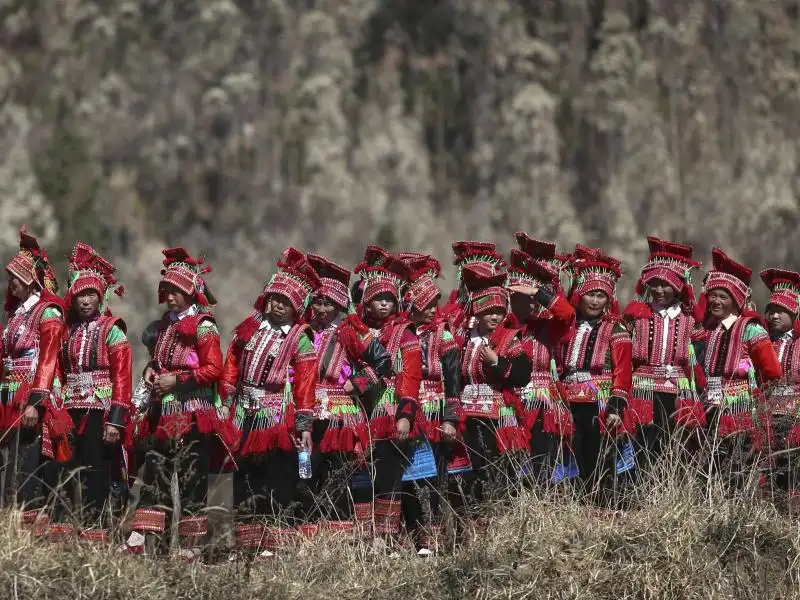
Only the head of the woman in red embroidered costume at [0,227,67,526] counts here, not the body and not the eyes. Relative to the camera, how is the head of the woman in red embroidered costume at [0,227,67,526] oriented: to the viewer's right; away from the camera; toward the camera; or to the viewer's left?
to the viewer's left

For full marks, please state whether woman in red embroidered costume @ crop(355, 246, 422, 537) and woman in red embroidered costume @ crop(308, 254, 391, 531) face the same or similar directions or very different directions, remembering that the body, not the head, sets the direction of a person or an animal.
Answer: same or similar directions

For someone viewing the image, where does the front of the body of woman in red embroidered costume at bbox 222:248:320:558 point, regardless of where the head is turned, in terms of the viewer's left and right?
facing the viewer

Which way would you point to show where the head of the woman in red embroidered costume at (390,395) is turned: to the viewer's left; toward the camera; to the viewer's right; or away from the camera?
toward the camera

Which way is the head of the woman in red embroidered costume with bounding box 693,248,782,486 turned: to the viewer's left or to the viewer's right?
to the viewer's left

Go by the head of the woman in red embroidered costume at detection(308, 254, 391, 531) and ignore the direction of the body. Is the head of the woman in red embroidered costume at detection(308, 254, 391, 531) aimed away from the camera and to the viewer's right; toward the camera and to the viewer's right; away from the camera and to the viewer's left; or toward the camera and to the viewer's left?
toward the camera and to the viewer's left

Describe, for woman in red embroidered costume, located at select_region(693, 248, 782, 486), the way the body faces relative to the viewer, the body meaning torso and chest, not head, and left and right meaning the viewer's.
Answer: facing the viewer and to the left of the viewer

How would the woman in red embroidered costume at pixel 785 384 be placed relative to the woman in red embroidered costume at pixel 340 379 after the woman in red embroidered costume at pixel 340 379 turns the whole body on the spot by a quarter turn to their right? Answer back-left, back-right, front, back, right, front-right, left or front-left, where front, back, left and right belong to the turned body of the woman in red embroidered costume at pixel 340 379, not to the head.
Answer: back-right

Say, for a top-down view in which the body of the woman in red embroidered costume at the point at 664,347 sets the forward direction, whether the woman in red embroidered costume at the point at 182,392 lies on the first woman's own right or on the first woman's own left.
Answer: on the first woman's own right
